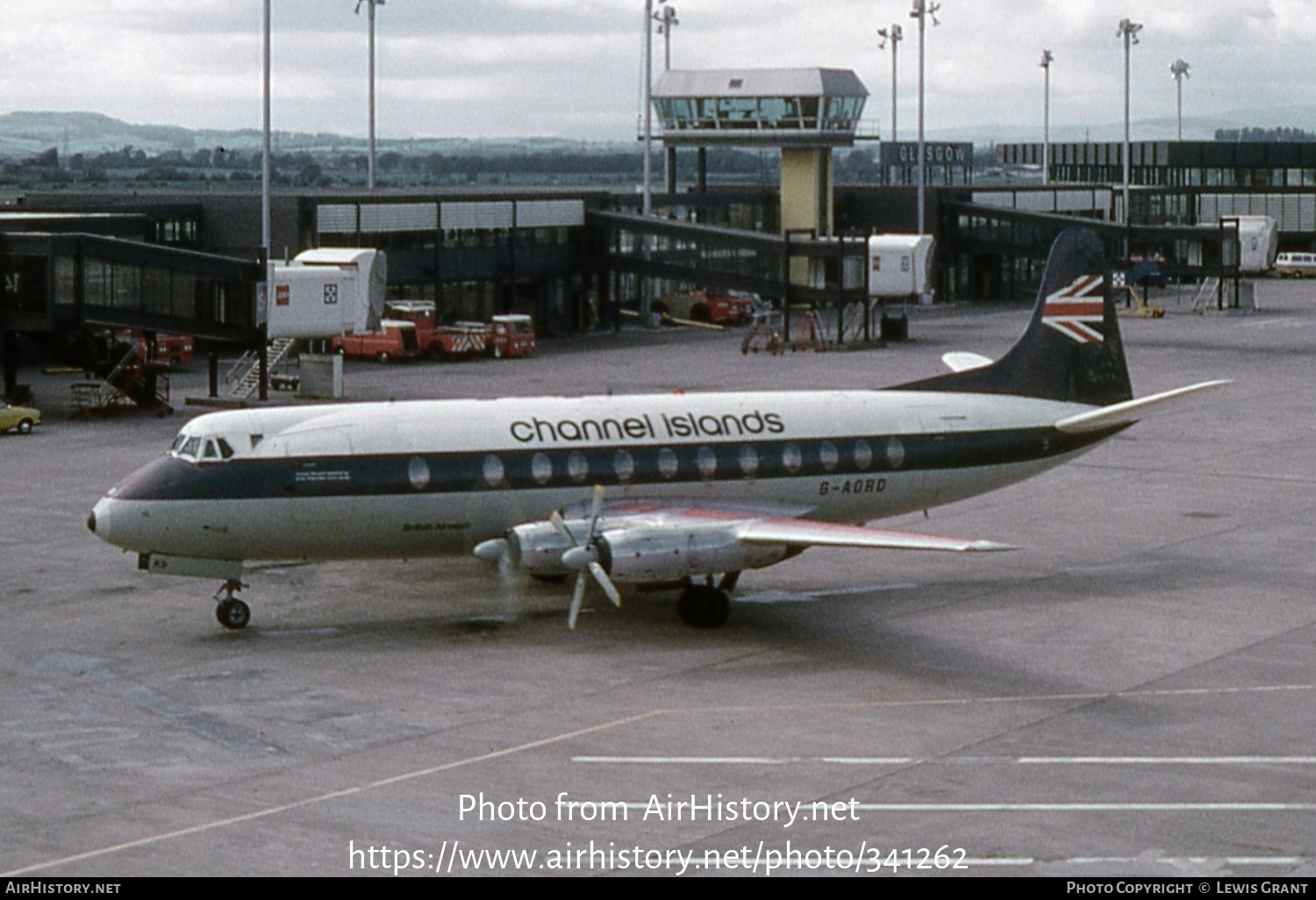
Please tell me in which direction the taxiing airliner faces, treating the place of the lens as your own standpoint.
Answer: facing the viewer and to the left of the viewer
